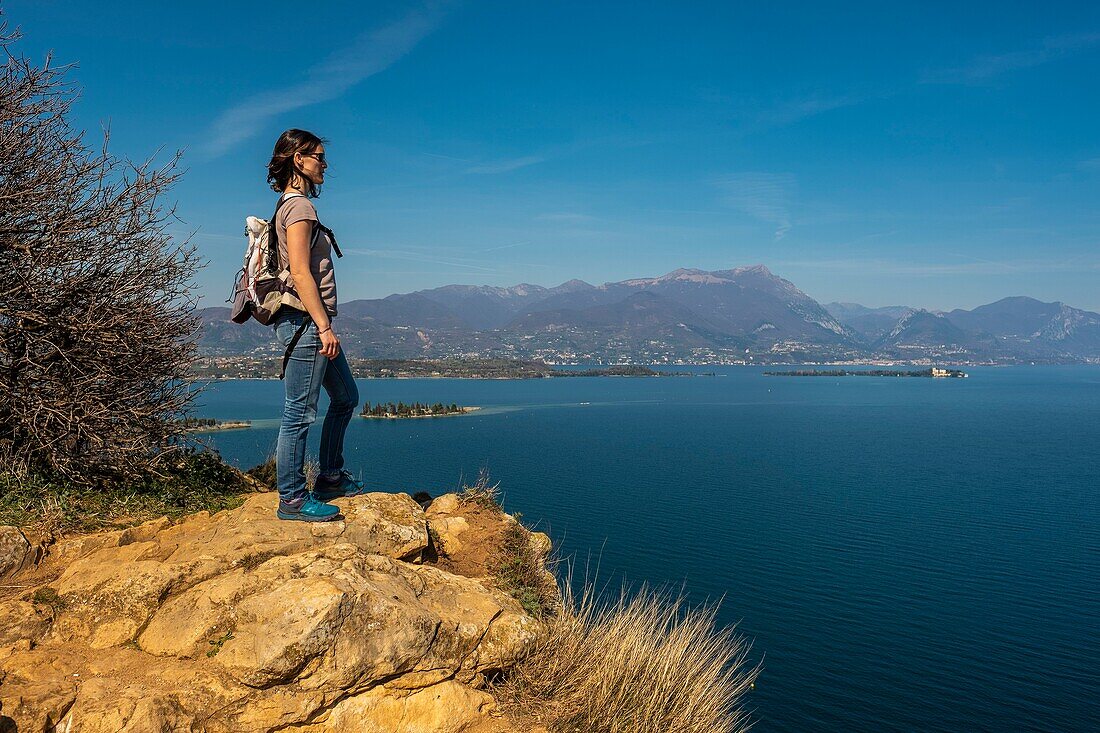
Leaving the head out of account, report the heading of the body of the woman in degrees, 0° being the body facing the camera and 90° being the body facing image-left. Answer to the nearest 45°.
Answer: approximately 270°

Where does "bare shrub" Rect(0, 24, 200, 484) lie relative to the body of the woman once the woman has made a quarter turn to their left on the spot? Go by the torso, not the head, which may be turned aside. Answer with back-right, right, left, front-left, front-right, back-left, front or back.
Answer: front-left

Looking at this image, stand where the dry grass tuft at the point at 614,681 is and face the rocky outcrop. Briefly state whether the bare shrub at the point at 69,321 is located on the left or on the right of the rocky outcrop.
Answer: right

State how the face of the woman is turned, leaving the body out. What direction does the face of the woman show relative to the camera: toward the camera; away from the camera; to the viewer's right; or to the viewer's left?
to the viewer's right
